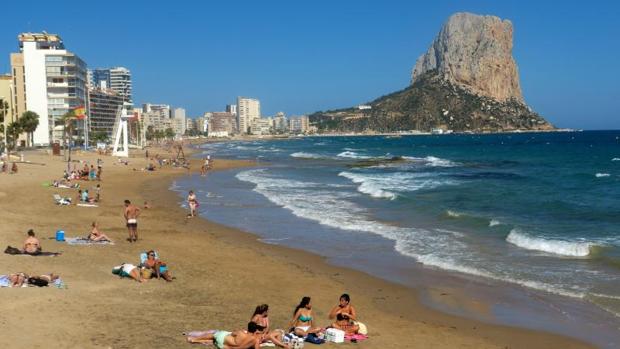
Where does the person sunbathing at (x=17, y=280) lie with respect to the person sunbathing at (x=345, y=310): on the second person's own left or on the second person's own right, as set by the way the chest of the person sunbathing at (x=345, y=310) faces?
on the second person's own right

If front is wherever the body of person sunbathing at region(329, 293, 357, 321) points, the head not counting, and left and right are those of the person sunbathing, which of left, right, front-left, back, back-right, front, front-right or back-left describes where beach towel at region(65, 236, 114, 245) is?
back-right

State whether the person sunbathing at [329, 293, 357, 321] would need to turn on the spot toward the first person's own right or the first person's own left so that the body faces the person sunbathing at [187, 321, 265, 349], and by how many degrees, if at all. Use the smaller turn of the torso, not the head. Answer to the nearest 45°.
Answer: approximately 45° to the first person's own right

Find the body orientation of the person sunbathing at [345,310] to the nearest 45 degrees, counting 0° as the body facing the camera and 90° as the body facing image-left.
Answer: approximately 0°

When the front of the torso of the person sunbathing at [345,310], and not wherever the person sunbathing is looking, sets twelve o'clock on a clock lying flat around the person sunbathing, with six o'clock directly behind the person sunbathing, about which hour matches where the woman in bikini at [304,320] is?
The woman in bikini is roughly at 2 o'clock from the person sunbathing.

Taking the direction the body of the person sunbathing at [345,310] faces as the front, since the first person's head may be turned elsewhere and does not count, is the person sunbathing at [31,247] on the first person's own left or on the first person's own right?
on the first person's own right
